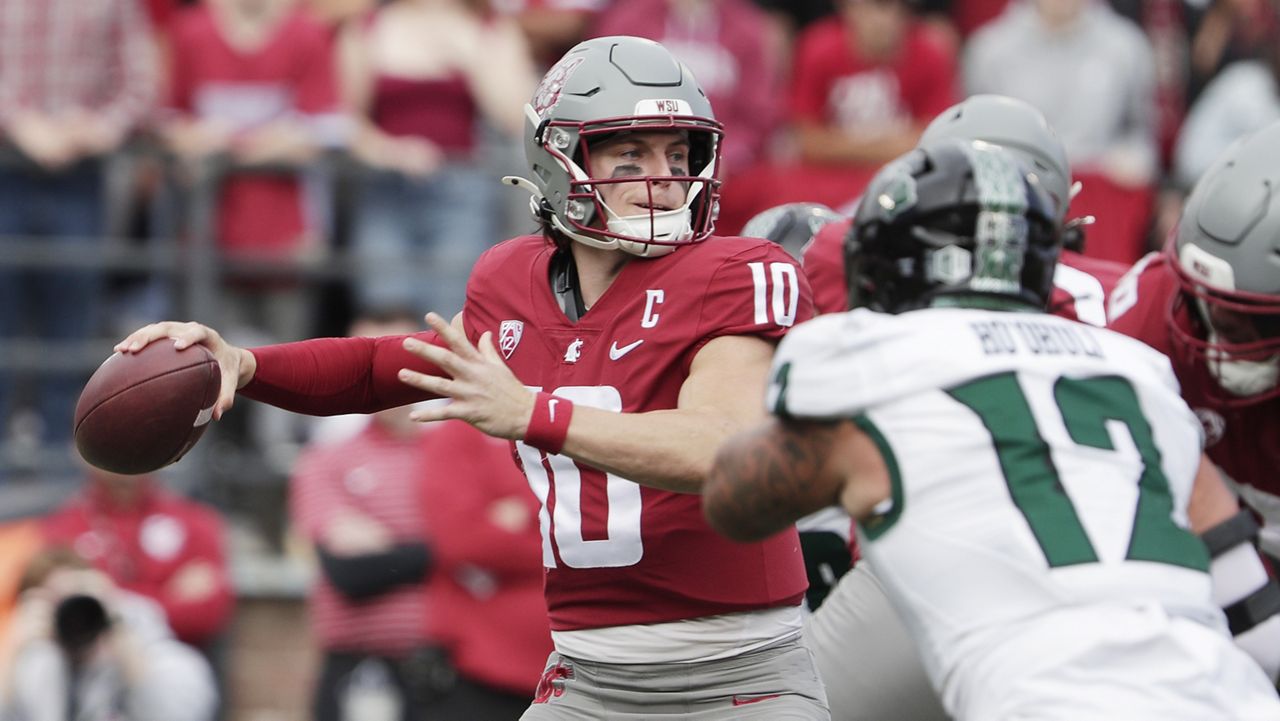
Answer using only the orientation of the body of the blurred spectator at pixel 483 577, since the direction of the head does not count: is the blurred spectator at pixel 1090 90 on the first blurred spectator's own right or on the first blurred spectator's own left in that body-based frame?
on the first blurred spectator's own left

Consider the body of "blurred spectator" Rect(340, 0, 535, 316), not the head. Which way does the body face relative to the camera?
toward the camera

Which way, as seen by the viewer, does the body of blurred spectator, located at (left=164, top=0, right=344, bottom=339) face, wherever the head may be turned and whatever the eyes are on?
toward the camera

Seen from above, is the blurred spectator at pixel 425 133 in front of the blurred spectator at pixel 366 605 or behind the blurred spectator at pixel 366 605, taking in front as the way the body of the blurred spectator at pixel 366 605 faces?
behind

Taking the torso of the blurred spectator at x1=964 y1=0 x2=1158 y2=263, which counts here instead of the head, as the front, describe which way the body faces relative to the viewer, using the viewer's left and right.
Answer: facing the viewer

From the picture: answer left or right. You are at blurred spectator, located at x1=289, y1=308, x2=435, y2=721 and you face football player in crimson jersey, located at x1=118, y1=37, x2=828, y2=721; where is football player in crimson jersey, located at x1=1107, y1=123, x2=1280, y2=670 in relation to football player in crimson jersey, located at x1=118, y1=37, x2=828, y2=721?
left

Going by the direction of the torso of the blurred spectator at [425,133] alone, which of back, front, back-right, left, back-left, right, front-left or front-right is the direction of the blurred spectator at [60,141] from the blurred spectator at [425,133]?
right

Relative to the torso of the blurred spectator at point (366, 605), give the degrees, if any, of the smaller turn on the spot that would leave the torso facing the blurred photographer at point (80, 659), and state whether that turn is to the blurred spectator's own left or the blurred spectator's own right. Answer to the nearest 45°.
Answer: approximately 90° to the blurred spectator's own right
